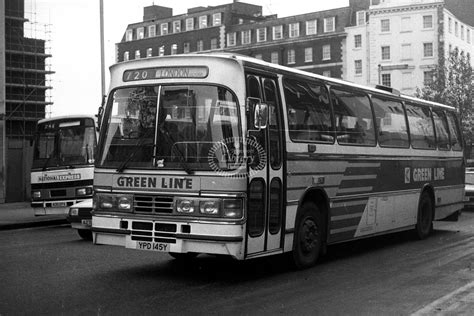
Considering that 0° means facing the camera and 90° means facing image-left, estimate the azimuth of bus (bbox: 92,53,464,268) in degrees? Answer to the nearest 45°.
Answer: approximately 45°
